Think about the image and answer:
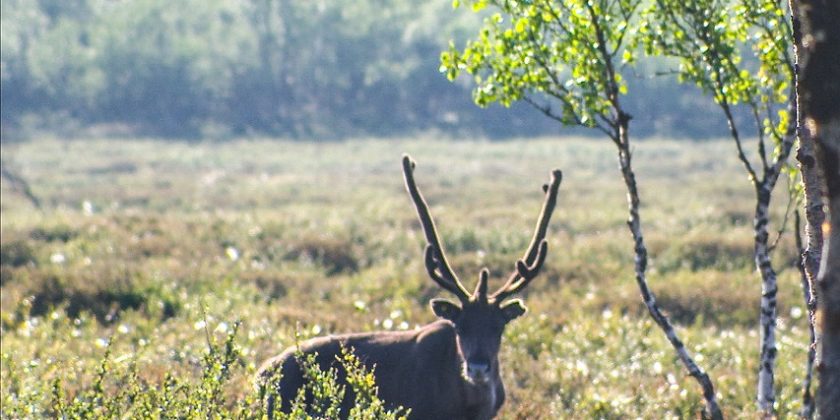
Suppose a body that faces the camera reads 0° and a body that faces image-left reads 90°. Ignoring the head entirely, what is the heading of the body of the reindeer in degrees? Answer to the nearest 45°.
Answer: approximately 315°

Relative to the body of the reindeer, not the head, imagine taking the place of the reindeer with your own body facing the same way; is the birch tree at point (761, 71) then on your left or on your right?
on your left

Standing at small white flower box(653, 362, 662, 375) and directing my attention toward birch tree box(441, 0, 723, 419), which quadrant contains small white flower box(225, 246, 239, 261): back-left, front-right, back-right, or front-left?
back-right

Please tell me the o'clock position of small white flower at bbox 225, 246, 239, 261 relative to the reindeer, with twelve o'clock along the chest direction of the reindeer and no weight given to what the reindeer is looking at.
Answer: The small white flower is roughly at 7 o'clock from the reindeer.

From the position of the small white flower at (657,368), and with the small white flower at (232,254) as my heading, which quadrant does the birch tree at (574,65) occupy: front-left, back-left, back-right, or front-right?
back-left

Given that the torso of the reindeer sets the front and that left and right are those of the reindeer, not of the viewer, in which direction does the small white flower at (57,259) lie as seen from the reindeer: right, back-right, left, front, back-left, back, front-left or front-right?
back
